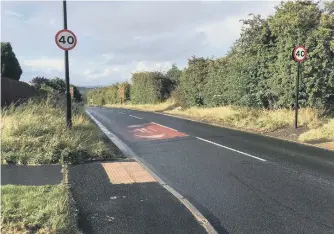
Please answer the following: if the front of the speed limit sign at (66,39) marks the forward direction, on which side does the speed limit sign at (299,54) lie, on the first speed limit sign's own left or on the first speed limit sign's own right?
on the first speed limit sign's own left

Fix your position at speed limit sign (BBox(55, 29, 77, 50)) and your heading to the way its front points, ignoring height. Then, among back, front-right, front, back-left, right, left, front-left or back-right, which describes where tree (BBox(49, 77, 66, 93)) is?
back

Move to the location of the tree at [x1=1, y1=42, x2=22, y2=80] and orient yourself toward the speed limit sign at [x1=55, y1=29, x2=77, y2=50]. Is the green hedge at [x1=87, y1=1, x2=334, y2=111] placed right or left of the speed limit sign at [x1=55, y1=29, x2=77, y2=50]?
left

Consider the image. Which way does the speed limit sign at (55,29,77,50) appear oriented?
toward the camera

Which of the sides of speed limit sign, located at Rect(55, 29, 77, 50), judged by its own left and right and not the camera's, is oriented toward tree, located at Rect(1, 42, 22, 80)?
back

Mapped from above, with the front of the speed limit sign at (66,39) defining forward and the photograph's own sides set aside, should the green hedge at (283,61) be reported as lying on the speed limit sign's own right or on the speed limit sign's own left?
on the speed limit sign's own left
